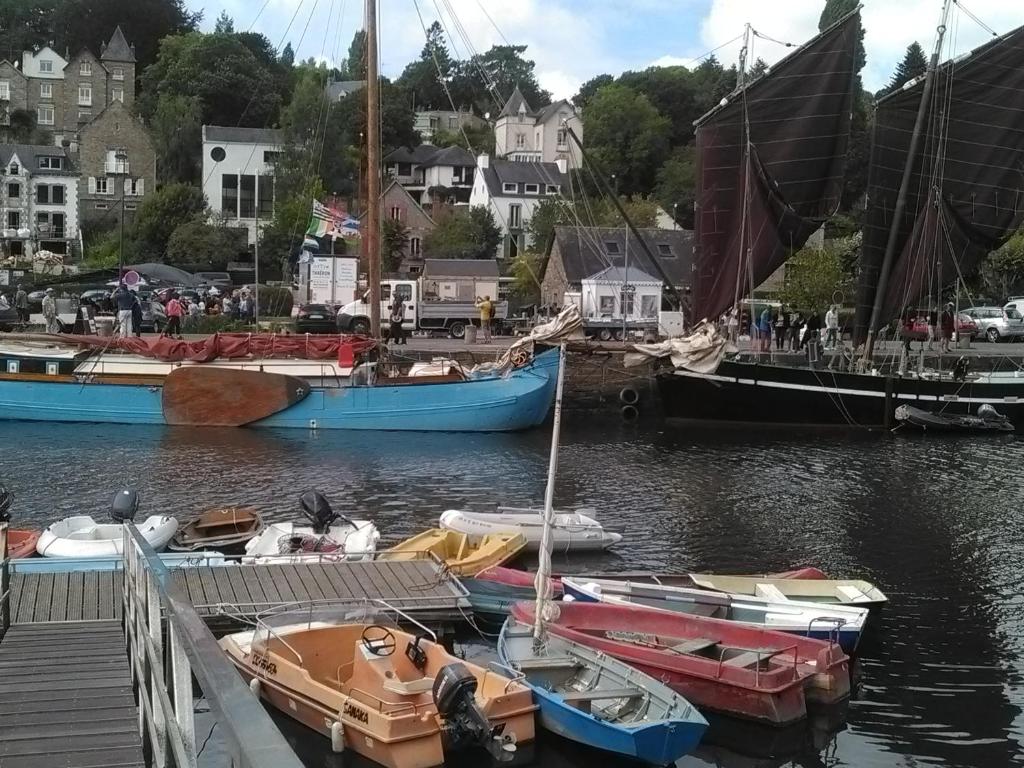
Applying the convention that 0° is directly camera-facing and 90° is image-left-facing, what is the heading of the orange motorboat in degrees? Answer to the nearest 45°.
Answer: approximately 135°

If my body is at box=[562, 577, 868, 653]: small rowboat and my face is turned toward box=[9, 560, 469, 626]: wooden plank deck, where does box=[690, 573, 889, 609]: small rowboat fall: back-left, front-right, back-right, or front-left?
back-right

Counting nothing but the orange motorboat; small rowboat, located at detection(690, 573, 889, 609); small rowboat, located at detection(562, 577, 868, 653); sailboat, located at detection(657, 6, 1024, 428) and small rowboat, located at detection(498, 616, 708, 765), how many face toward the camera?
0

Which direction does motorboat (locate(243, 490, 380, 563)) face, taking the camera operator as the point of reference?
facing the viewer

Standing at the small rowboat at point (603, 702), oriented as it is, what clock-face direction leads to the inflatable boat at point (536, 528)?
The inflatable boat is roughly at 1 o'clock from the small rowboat.

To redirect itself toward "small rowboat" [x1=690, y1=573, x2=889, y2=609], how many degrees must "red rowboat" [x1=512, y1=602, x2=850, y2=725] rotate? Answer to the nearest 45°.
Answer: approximately 90° to its right

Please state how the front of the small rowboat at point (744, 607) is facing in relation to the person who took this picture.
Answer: facing away from the viewer and to the left of the viewer

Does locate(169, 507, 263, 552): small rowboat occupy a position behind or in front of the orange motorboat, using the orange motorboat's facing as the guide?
in front

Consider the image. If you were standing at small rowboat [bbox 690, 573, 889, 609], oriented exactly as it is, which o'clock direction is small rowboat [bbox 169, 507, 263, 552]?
small rowboat [bbox 169, 507, 263, 552] is roughly at 12 o'clock from small rowboat [bbox 690, 573, 889, 609].

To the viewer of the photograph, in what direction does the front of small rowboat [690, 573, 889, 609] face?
facing to the left of the viewer

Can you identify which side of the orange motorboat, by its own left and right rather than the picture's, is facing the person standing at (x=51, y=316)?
front

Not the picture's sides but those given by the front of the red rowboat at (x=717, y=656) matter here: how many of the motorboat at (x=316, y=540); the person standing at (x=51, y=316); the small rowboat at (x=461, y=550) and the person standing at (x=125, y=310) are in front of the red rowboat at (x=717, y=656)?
4

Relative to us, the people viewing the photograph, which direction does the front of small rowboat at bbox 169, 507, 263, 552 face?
facing the viewer and to the left of the viewer

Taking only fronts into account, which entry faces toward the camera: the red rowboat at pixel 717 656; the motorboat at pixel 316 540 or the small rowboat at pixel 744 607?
the motorboat

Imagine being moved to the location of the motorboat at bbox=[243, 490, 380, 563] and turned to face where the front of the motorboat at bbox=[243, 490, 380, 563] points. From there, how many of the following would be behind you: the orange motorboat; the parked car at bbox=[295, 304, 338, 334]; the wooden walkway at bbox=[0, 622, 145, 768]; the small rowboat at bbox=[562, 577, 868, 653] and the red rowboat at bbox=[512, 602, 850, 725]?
1
